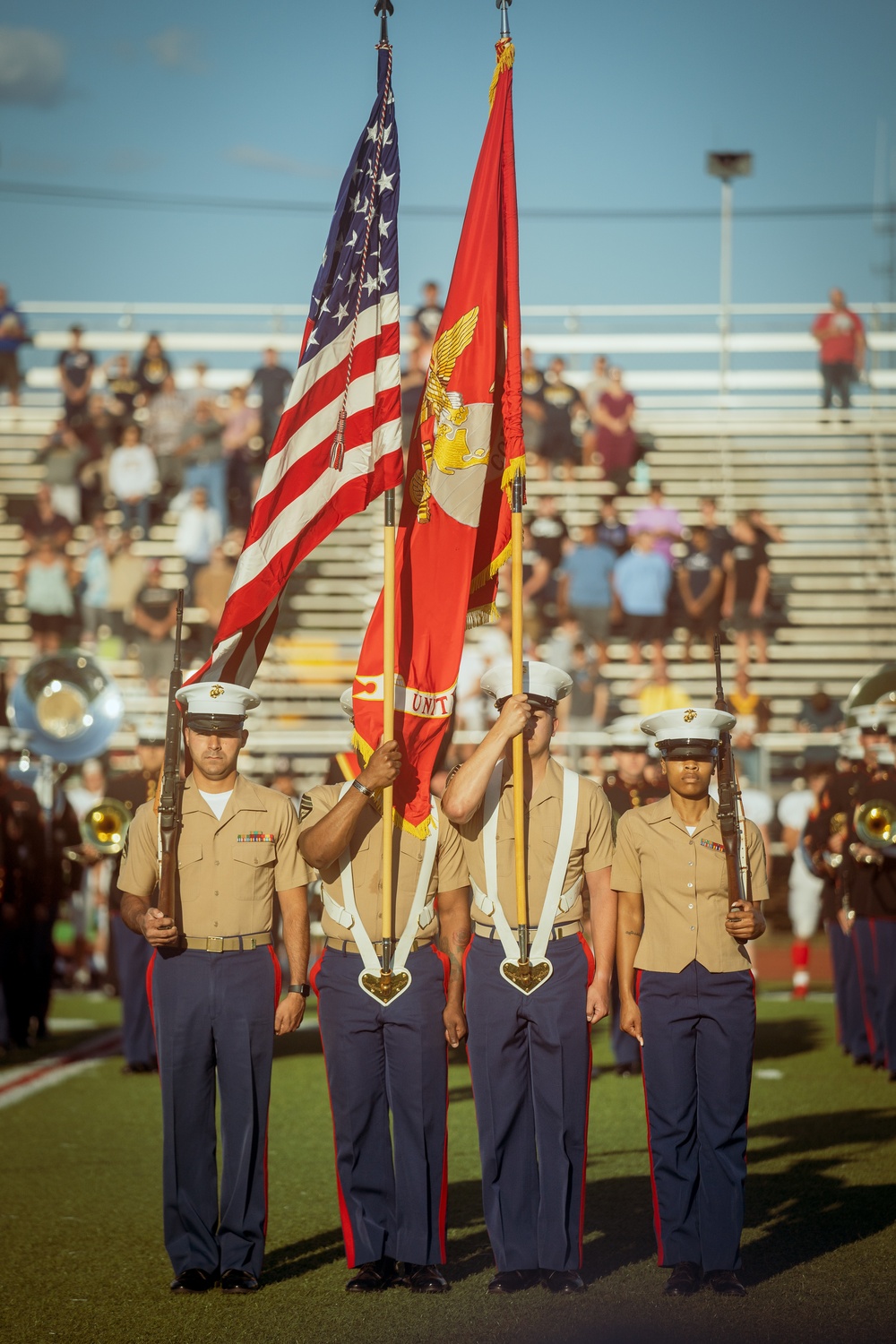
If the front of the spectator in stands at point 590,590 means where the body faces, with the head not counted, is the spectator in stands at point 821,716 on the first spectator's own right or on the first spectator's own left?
on the first spectator's own left

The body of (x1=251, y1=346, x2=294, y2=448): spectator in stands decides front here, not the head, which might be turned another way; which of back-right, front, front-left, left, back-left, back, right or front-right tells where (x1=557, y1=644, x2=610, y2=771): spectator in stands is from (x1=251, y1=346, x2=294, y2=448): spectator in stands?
front-left

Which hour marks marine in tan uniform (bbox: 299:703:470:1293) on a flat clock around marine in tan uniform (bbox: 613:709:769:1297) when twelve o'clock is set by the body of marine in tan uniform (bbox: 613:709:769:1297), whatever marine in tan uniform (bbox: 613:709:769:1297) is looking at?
marine in tan uniform (bbox: 299:703:470:1293) is roughly at 3 o'clock from marine in tan uniform (bbox: 613:709:769:1297).

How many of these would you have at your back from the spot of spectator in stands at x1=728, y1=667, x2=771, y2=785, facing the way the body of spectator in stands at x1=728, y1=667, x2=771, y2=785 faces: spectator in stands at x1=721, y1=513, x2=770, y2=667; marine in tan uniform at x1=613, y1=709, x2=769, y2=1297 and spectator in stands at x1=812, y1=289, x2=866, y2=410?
2

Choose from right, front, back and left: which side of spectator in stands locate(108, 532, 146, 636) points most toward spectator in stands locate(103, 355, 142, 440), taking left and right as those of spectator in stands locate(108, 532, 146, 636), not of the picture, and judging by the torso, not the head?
back

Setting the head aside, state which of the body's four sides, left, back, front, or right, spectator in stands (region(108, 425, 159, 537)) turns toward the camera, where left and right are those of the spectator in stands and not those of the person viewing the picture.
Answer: front

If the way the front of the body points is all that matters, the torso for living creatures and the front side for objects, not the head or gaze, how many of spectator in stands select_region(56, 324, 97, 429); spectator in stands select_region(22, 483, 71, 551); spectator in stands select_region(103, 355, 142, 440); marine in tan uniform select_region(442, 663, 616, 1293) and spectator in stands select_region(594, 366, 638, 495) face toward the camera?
5

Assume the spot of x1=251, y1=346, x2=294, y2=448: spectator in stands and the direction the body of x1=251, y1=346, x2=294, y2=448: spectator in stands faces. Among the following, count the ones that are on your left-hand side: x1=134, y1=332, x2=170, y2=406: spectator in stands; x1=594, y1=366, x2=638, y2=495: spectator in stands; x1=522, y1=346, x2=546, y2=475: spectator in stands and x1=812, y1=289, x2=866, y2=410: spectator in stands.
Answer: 3

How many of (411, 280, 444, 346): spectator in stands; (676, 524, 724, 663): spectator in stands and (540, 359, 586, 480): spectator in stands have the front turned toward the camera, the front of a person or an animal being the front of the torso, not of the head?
3

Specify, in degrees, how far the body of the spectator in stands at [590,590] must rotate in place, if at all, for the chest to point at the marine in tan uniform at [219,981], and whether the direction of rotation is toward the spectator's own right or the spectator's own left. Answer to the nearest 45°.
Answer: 0° — they already face them

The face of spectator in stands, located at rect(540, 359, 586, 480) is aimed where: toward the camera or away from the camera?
toward the camera

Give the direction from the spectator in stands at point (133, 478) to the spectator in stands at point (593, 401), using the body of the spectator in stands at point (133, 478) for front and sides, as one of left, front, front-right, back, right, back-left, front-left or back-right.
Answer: left

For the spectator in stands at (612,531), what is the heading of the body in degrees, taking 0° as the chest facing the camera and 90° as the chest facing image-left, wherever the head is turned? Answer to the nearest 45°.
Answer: approximately 0°

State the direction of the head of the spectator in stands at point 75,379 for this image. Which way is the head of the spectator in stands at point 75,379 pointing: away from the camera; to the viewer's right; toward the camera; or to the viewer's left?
toward the camera

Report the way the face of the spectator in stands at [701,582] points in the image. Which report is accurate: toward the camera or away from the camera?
toward the camera

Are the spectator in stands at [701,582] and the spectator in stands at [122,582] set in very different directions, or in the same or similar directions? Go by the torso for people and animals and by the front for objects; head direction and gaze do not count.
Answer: same or similar directions

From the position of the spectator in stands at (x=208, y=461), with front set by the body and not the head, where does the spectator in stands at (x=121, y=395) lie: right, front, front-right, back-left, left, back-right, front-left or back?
back-right

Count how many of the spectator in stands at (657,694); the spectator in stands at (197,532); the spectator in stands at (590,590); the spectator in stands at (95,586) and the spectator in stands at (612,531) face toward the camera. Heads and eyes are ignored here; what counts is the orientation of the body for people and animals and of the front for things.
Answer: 5

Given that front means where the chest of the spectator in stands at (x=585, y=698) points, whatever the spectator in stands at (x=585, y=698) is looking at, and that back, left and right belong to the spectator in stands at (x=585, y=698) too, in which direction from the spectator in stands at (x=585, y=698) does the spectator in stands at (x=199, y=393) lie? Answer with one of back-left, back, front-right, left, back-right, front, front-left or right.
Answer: back-right
